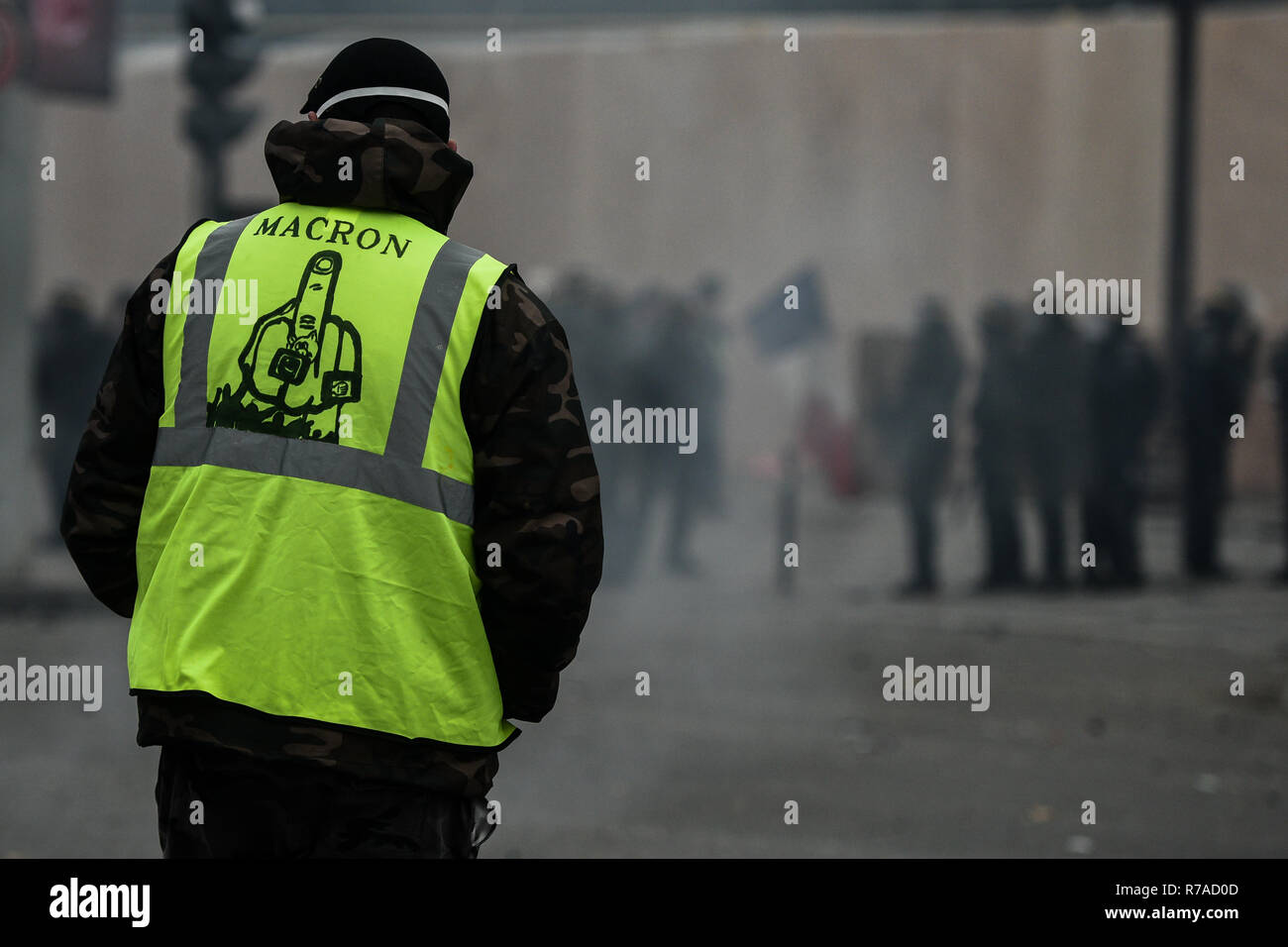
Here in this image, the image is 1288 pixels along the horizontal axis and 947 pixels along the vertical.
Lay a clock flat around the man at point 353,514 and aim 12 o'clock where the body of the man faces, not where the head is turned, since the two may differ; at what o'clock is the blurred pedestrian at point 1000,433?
The blurred pedestrian is roughly at 1 o'clock from the man.

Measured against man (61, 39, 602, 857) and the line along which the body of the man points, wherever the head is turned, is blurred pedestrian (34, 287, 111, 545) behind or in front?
in front

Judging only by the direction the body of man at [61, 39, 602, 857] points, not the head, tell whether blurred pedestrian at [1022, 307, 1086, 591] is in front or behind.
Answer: in front

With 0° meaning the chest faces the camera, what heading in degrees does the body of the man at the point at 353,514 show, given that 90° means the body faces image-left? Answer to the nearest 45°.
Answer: approximately 180°

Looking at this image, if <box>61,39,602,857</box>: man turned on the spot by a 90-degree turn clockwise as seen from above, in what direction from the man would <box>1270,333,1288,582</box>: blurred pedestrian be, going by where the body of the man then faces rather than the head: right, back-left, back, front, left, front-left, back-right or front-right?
front-left

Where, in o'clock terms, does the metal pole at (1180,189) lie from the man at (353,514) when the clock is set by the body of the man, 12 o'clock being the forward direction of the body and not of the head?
The metal pole is roughly at 1 o'clock from the man.

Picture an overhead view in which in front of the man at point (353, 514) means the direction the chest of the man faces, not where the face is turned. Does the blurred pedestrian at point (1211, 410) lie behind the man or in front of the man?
in front

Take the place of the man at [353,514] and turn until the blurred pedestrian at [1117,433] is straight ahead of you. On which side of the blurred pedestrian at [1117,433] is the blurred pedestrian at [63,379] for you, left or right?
left

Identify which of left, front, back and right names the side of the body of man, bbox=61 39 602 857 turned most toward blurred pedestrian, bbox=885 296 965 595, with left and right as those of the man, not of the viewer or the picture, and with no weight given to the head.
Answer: front
